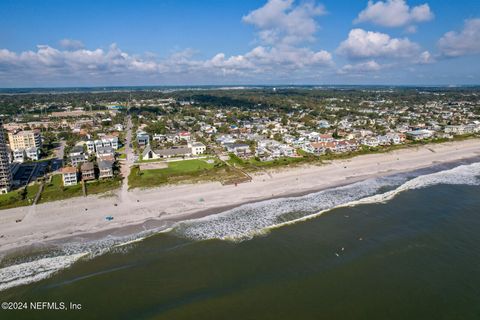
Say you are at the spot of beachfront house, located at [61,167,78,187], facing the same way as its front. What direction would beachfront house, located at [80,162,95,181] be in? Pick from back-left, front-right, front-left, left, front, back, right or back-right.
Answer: back-left

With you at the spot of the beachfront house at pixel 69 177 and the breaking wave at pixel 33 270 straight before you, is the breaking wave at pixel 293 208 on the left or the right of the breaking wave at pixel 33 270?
left

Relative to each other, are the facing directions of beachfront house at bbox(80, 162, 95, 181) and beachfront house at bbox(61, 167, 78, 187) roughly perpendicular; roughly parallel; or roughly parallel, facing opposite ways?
roughly parallel

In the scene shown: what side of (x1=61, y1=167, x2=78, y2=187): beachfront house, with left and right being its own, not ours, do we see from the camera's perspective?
front

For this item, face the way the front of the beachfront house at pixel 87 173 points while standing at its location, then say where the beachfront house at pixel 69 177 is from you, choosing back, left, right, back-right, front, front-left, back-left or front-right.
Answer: front-right

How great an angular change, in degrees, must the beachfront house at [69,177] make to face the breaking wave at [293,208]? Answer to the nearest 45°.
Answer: approximately 45° to its left

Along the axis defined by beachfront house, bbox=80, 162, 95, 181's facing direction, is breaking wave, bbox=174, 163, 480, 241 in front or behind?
in front

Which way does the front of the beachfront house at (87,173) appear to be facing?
toward the camera

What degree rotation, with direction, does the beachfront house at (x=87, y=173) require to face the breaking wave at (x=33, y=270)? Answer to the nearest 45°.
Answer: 0° — it already faces it

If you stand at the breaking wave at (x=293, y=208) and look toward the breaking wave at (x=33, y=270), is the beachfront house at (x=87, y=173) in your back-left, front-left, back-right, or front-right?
front-right

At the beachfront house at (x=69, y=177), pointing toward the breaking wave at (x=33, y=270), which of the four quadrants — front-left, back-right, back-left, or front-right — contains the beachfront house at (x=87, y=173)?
back-left

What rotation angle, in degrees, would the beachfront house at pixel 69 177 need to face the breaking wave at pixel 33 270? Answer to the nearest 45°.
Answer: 0° — it already faces it

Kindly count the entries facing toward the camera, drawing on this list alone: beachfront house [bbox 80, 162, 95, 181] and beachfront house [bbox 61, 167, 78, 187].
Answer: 2
